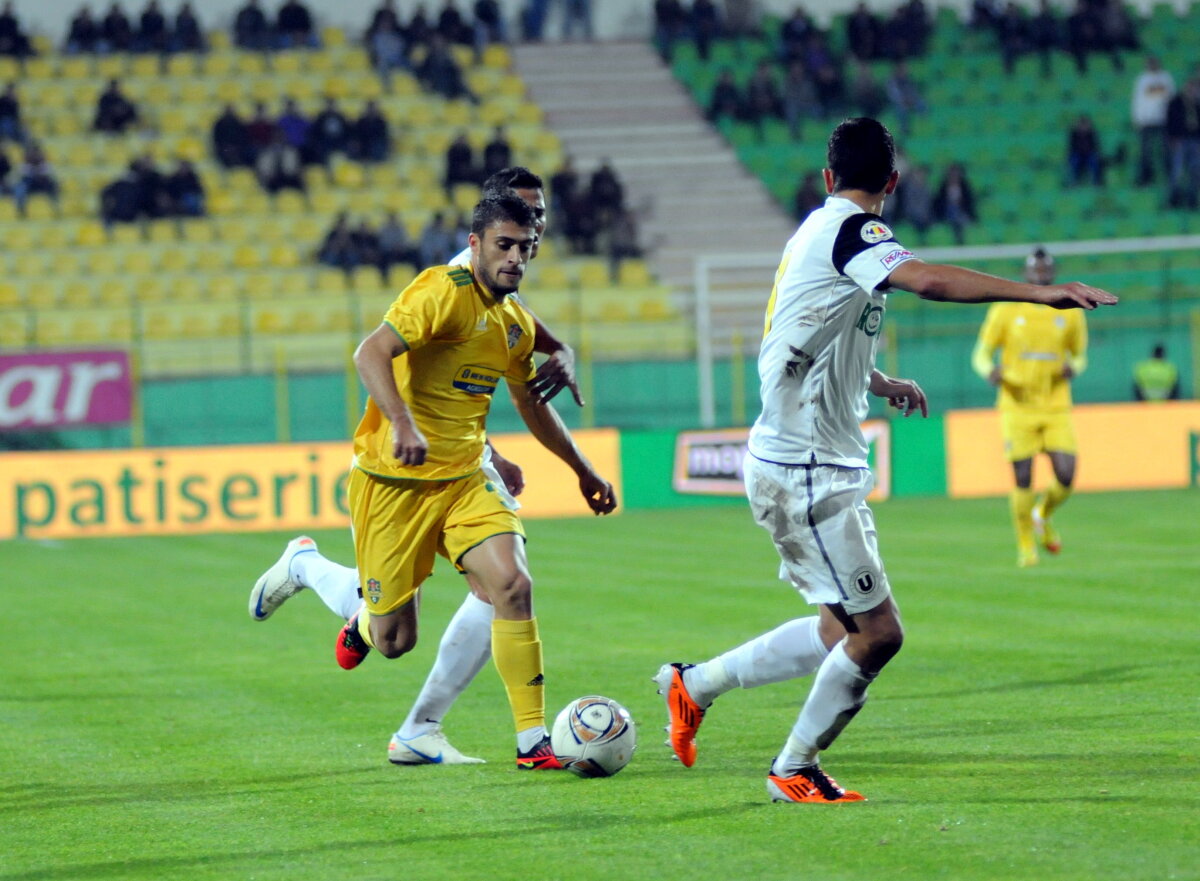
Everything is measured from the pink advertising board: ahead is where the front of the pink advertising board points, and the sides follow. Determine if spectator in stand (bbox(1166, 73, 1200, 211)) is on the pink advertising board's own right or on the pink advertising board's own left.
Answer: on the pink advertising board's own left

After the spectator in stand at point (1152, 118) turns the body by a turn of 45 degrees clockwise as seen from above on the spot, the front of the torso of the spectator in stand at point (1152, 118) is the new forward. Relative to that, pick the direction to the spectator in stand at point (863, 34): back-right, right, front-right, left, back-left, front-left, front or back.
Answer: front-right

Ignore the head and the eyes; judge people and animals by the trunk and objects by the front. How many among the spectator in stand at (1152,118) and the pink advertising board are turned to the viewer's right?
0

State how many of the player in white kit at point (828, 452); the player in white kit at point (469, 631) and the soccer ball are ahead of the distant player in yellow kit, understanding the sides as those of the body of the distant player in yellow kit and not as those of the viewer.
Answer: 3

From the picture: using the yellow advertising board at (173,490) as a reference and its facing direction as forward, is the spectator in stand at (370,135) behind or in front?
behind

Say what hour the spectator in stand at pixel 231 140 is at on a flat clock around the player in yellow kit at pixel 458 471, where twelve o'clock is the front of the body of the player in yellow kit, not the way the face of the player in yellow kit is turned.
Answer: The spectator in stand is roughly at 7 o'clock from the player in yellow kit.

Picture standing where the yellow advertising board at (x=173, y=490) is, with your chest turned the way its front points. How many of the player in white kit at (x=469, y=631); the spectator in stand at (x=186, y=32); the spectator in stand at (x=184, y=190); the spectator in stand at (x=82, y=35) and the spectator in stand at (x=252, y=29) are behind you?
4

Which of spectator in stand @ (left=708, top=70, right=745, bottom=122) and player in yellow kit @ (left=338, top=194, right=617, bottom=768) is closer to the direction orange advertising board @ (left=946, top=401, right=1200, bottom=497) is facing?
the player in yellow kit

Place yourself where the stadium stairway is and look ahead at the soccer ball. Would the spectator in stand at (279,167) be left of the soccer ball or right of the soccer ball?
right

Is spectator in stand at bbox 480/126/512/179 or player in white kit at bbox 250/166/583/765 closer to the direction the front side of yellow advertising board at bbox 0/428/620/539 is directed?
the player in white kit

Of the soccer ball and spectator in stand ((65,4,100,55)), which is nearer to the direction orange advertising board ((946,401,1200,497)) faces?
the soccer ball

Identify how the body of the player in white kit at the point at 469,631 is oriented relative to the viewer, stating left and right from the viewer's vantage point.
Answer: facing to the right of the viewer
